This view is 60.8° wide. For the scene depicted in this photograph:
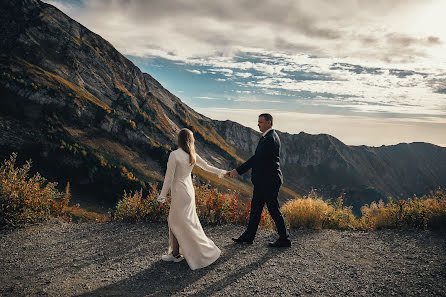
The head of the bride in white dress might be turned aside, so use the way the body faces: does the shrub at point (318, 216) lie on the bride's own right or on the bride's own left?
on the bride's own right

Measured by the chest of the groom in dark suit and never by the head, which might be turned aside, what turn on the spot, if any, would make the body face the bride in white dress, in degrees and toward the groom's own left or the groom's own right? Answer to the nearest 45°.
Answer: approximately 45° to the groom's own left

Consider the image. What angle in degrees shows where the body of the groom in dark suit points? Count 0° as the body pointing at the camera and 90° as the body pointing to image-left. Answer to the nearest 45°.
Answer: approximately 90°

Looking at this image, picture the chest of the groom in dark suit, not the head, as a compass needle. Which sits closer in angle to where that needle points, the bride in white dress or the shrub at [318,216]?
the bride in white dress

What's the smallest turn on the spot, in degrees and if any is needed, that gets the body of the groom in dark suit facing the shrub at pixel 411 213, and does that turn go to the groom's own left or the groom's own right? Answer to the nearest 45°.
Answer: approximately 135° to the groom's own right

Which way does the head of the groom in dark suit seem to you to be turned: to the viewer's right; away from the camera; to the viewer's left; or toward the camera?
to the viewer's left

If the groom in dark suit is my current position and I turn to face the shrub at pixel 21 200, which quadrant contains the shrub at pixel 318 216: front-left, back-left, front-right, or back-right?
back-right

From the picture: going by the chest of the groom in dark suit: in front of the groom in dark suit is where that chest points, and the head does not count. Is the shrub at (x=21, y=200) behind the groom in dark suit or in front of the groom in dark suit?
in front

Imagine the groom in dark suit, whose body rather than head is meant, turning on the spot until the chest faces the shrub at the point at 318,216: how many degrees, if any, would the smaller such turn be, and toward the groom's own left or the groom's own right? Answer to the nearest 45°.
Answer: approximately 135° to the groom's own right

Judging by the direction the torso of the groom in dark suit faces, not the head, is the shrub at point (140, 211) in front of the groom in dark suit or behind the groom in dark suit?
in front

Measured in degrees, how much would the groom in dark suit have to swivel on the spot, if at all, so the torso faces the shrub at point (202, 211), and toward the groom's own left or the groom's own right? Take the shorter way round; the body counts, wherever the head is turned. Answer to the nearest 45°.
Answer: approximately 45° to the groom's own right

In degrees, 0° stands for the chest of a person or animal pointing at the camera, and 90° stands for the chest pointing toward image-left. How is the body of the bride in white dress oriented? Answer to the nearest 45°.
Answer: approximately 135°

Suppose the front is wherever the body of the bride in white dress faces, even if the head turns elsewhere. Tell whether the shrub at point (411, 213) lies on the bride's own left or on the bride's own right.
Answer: on the bride's own right
